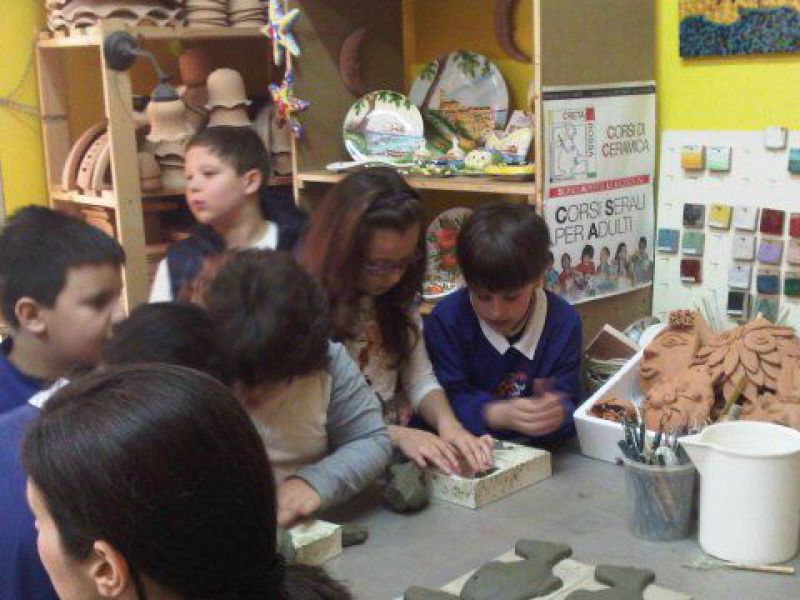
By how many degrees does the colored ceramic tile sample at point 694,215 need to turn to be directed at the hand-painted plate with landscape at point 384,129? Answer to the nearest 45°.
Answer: approximately 90° to its right

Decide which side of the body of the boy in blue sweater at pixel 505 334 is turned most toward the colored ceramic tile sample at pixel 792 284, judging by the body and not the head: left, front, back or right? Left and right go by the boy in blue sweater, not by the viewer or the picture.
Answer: left

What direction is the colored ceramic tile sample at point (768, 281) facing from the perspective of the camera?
toward the camera

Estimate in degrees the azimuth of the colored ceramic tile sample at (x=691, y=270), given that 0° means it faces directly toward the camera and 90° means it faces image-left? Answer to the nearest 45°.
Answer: approximately 0°

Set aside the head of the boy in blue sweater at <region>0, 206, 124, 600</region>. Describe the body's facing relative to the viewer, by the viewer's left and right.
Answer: facing to the right of the viewer

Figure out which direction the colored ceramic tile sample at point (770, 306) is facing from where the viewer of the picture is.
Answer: facing the viewer

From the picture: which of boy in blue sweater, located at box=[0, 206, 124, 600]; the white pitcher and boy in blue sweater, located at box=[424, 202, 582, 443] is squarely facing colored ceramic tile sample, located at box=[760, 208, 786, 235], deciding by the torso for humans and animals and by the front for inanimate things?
boy in blue sweater, located at box=[0, 206, 124, 600]

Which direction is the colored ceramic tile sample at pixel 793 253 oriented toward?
toward the camera

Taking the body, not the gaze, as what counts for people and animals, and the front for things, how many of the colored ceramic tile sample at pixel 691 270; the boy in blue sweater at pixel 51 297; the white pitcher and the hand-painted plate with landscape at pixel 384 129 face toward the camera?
2

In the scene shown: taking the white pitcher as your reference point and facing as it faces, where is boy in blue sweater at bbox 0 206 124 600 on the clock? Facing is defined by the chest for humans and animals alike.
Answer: The boy in blue sweater is roughly at 12 o'clock from the white pitcher.

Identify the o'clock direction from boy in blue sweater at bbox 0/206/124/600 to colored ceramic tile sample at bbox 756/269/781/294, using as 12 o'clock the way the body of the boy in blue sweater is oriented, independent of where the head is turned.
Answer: The colored ceramic tile sample is roughly at 12 o'clock from the boy in blue sweater.

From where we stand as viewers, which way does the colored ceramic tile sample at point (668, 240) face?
facing the viewer
